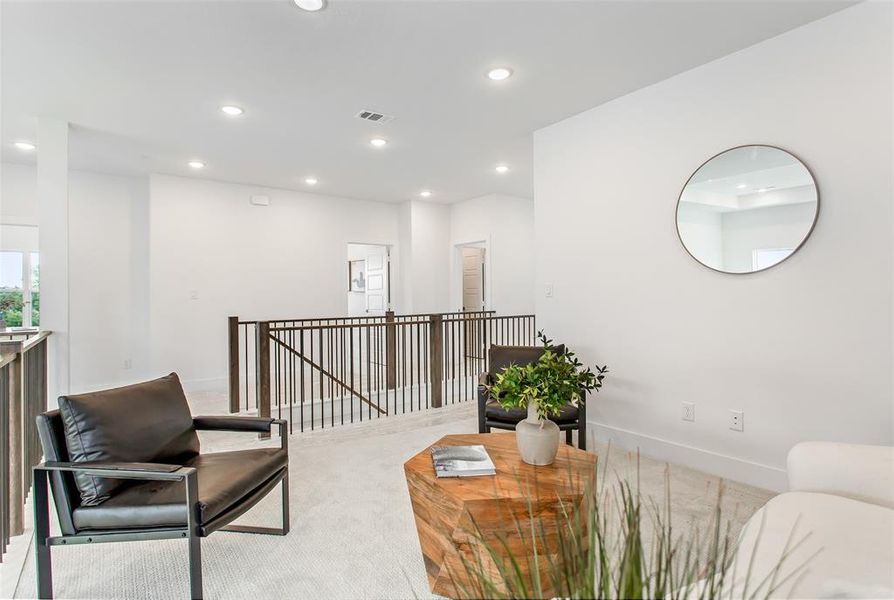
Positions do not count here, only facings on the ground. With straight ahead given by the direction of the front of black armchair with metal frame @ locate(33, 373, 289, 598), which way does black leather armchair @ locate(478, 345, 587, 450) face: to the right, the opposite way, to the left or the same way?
to the right

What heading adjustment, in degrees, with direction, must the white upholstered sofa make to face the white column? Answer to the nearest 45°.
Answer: approximately 45° to its right

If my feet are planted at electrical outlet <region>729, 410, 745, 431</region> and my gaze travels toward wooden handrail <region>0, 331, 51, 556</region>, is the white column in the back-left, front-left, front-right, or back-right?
front-right

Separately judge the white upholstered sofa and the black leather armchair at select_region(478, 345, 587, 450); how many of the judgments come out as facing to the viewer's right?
0

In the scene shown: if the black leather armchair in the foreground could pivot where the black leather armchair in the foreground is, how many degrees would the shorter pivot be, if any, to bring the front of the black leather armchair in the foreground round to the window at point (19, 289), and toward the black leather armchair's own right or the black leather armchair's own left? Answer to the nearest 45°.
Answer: approximately 135° to the black leather armchair's own left

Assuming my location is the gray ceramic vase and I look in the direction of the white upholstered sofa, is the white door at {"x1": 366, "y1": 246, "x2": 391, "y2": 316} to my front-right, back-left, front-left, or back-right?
back-left

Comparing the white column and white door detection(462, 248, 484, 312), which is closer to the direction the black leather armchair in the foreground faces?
the white door

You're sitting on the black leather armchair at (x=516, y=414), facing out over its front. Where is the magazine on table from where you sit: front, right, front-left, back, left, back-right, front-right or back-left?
front

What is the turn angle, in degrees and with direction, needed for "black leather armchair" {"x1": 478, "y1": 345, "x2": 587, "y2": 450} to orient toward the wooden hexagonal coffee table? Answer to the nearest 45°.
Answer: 0° — it already faces it

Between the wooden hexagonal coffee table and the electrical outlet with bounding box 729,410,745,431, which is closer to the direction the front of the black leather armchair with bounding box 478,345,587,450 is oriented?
the wooden hexagonal coffee table

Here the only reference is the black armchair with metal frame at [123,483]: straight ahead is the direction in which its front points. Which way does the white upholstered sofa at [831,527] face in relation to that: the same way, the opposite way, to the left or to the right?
the opposite way

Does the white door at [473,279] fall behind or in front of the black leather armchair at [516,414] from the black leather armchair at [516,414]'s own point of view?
behind

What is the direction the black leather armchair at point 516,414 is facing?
toward the camera

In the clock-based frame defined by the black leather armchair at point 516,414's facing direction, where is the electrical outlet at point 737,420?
The electrical outlet is roughly at 9 o'clock from the black leather armchair.

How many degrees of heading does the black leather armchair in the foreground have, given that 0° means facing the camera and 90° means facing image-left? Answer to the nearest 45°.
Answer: approximately 315°

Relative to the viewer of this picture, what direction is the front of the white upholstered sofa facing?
facing the viewer and to the left of the viewer

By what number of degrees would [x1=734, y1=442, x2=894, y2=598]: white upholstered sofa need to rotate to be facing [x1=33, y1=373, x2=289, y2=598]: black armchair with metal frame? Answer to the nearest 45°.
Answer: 0° — it already faces it
